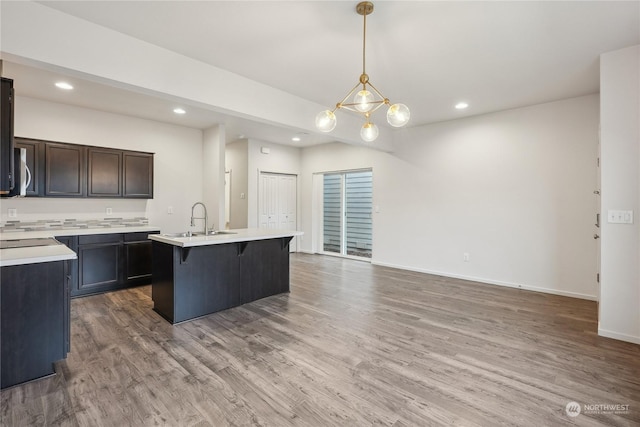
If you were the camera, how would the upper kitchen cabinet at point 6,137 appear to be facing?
facing to the right of the viewer

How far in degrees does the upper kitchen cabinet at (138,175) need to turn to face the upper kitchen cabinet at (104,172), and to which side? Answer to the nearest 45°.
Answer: approximately 90° to its right

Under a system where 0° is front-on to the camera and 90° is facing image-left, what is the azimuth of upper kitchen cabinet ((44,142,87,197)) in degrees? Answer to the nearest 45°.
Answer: approximately 0°

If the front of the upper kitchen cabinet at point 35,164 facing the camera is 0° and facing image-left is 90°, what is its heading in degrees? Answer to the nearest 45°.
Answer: approximately 0°

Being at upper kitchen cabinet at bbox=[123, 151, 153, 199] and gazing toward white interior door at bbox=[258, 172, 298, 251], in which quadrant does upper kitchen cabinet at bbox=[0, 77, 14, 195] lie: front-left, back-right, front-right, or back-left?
back-right
